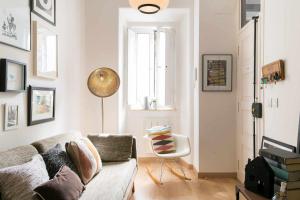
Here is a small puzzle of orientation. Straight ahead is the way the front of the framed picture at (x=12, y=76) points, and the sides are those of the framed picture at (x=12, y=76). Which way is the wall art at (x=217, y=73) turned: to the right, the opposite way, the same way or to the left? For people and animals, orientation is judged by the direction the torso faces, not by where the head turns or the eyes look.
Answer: to the right

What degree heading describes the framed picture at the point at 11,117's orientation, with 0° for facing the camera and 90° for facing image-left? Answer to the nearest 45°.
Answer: approximately 315°

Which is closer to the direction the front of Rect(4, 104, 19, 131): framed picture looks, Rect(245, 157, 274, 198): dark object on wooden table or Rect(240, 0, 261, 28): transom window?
the dark object on wooden table

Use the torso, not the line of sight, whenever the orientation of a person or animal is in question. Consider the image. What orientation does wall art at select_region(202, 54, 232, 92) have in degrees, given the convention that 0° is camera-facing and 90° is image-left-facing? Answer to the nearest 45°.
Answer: approximately 0°

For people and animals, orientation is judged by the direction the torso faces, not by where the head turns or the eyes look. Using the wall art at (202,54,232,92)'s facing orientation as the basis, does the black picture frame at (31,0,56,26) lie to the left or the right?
on its right

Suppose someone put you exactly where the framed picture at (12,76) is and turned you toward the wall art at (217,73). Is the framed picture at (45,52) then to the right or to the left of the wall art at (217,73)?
left

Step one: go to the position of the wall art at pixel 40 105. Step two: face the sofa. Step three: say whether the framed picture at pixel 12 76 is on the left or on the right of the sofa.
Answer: right

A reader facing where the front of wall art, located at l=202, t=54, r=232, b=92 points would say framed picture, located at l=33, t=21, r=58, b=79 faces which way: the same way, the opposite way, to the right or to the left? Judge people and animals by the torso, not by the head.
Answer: to the left

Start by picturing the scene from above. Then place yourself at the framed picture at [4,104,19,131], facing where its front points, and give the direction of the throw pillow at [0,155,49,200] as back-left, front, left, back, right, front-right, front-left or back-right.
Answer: front-right

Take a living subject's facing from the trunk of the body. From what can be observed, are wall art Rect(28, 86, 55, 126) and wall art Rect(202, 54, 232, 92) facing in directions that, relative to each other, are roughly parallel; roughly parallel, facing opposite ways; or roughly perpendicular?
roughly perpendicular
